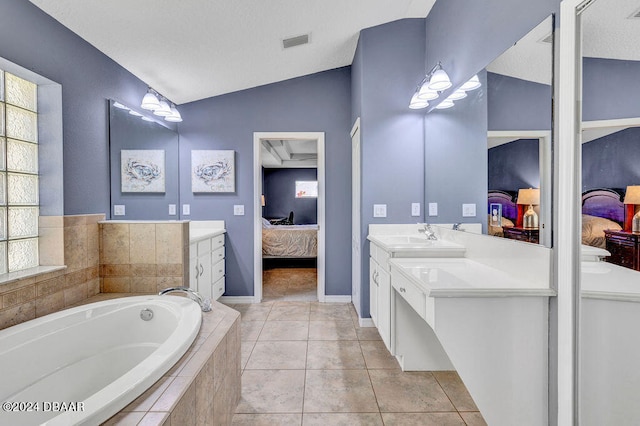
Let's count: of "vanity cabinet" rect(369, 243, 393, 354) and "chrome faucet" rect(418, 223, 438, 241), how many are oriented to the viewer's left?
2

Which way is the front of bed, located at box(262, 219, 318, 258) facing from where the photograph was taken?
facing to the right of the viewer

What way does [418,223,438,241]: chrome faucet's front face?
to the viewer's left

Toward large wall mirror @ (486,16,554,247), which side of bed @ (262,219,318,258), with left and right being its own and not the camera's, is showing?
right

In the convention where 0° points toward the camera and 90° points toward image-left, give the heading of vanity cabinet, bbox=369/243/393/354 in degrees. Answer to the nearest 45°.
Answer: approximately 90°

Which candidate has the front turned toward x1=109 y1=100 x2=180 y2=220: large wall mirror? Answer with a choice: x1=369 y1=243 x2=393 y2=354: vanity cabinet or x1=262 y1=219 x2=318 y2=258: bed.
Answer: the vanity cabinet
